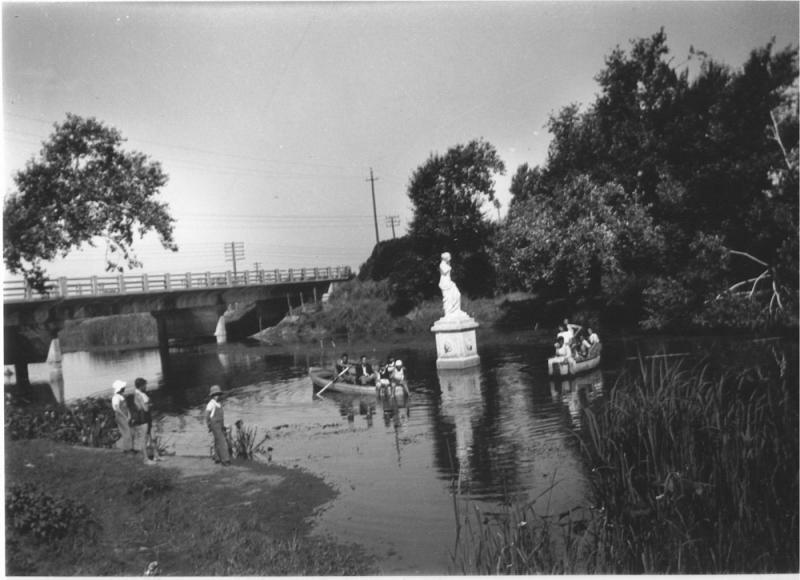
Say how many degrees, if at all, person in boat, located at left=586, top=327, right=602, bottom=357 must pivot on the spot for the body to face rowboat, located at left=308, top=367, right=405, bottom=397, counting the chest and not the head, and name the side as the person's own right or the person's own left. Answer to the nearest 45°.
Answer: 0° — they already face it

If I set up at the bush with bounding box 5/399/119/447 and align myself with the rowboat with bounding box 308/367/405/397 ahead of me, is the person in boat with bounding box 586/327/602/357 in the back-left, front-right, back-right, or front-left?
front-right

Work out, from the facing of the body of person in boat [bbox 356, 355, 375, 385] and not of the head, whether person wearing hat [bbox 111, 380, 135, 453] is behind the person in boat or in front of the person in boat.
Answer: in front

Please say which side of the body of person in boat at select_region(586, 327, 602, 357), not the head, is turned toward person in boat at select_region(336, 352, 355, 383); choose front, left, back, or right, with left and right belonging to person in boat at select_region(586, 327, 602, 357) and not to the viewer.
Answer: front

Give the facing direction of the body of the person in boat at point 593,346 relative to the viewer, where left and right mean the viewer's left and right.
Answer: facing to the left of the viewer

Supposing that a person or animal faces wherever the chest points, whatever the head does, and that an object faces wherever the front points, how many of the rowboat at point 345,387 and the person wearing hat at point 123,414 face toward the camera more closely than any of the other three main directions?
0

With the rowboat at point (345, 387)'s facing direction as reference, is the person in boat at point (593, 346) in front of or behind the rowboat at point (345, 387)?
behind

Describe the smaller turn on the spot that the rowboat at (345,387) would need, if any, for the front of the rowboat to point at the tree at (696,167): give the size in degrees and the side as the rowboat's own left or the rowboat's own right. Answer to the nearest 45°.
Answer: approximately 180°

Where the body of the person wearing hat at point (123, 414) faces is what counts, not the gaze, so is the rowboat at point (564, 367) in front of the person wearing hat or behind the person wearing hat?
in front

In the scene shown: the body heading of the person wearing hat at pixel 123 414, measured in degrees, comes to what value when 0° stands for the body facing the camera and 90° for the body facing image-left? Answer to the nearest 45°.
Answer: approximately 270°

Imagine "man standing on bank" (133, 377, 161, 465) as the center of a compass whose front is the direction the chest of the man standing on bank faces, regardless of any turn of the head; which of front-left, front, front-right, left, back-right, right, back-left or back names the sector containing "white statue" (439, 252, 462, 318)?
front-left

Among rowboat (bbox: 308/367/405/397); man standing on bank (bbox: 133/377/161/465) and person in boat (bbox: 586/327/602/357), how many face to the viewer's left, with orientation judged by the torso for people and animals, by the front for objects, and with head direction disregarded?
2

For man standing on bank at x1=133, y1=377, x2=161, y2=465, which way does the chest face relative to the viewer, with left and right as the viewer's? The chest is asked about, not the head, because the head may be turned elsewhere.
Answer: facing to the right of the viewer

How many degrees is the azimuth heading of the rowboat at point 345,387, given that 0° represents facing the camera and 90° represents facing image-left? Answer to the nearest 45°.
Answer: approximately 90°

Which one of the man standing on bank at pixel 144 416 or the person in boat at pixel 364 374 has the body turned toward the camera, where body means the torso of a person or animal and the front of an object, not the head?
the person in boat

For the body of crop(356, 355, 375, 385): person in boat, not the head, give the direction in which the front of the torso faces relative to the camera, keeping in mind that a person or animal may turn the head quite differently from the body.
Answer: toward the camera

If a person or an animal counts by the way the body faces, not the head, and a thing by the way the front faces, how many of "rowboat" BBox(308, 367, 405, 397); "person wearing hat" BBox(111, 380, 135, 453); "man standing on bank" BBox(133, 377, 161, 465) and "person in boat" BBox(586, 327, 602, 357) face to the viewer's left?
2

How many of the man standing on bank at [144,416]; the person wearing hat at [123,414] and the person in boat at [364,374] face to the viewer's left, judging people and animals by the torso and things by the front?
0
